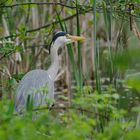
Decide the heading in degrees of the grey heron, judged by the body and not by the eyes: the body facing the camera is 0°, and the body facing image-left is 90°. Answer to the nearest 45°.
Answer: approximately 270°
